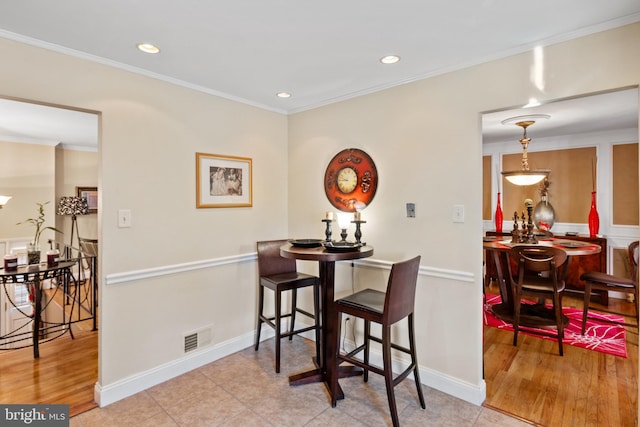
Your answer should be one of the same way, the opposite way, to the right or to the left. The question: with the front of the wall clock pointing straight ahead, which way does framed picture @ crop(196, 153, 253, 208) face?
to the left

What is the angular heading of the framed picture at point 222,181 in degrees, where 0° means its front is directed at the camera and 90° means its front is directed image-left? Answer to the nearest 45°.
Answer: approximately 315°

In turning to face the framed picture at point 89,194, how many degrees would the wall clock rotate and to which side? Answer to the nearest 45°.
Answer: approximately 90° to its right

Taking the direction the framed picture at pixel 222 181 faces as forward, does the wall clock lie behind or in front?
in front

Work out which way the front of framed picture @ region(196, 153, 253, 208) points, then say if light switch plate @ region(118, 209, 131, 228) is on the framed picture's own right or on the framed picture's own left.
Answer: on the framed picture's own right

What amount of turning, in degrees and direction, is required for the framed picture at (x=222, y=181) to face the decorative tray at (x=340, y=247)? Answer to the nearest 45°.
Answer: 0° — it already faces it

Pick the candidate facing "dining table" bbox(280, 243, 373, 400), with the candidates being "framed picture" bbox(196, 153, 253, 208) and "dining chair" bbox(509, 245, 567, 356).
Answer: the framed picture

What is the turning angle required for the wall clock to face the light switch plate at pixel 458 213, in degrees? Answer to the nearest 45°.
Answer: approximately 90° to its left

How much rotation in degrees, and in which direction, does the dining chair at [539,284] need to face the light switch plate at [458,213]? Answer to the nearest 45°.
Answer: approximately 180°

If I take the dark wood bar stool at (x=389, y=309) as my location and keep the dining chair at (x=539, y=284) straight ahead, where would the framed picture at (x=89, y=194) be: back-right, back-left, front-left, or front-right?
back-left

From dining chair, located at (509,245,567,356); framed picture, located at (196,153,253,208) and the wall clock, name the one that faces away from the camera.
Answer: the dining chair

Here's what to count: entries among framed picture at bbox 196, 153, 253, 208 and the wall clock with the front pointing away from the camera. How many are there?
0

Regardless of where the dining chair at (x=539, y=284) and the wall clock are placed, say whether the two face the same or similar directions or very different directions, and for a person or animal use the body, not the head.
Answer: very different directions

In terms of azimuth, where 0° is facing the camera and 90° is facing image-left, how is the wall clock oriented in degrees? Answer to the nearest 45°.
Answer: approximately 45°

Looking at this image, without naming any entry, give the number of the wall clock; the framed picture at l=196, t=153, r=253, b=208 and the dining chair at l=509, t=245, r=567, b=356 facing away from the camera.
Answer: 1

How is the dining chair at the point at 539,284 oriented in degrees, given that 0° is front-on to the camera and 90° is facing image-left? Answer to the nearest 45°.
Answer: approximately 180°
